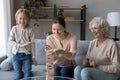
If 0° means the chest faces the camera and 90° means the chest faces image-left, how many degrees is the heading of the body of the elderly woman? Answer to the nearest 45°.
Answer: approximately 45°

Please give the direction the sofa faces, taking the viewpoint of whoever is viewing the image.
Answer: facing the viewer

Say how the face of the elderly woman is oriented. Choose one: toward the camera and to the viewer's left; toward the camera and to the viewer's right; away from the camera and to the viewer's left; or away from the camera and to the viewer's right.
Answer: toward the camera and to the viewer's left
